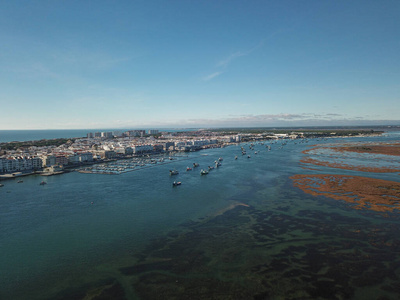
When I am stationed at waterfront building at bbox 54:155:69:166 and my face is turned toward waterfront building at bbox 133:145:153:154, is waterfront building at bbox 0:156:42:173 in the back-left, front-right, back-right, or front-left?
back-left

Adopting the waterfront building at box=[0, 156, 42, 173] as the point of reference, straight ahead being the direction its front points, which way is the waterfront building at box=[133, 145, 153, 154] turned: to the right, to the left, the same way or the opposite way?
the same way

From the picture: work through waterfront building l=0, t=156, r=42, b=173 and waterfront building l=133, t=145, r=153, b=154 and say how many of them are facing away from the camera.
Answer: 0

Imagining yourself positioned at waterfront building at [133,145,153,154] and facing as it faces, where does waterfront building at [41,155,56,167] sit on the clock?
waterfront building at [41,155,56,167] is roughly at 3 o'clock from waterfront building at [133,145,153,154].

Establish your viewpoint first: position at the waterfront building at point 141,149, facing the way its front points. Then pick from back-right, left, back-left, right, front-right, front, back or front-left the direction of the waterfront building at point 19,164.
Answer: right

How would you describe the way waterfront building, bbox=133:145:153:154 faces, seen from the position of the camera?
facing the viewer and to the right of the viewer

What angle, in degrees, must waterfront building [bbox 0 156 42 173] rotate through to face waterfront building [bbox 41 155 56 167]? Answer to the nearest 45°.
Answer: approximately 45° to its left

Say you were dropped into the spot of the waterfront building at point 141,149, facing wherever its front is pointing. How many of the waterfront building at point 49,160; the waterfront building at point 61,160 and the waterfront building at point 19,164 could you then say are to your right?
3

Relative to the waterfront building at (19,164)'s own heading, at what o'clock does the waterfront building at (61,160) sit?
the waterfront building at (61,160) is roughly at 10 o'clock from the waterfront building at (19,164).

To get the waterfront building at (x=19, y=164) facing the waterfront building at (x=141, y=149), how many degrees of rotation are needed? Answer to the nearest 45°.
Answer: approximately 90° to its left
